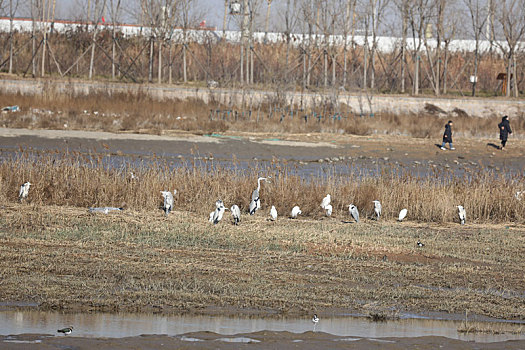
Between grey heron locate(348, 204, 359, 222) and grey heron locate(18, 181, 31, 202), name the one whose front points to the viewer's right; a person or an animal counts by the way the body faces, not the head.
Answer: grey heron locate(18, 181, 31, 202)

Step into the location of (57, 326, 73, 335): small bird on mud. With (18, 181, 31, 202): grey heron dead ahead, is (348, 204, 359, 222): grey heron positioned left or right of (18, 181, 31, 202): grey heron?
right

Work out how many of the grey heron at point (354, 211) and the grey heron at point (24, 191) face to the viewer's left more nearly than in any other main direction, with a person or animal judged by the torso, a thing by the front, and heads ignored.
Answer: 1
